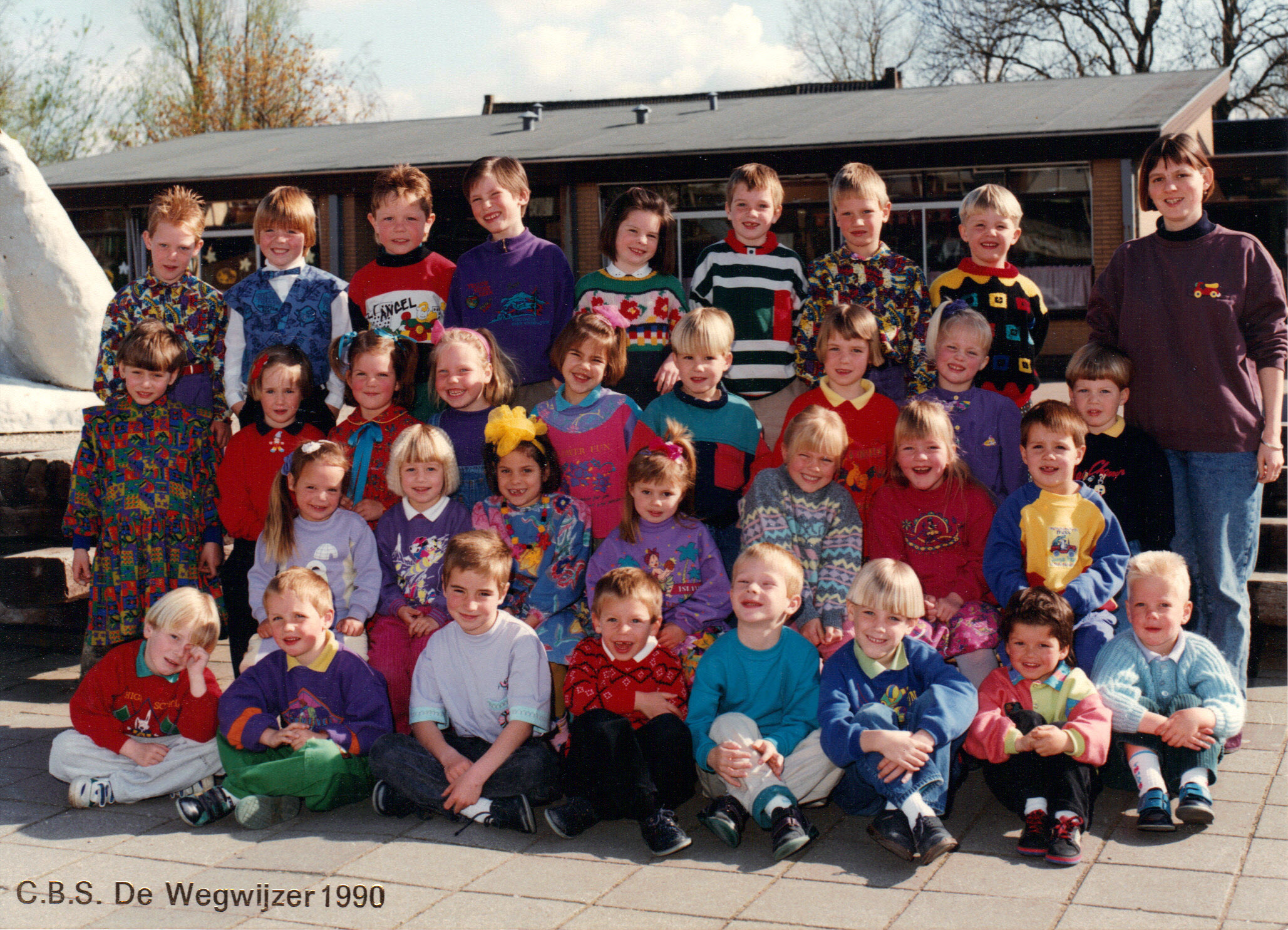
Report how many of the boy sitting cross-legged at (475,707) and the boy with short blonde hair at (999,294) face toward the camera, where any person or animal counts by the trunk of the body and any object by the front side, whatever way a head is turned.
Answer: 2

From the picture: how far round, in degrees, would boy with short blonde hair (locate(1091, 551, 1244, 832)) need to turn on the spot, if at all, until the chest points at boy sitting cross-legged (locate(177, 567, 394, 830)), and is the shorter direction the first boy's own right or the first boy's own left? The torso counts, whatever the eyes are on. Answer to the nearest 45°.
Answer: approximately 90° to the first boy's own right

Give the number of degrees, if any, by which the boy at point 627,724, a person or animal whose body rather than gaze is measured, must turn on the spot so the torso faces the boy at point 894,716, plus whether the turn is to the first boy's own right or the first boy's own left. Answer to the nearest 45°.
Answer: approximately 90° to the first boy's own left

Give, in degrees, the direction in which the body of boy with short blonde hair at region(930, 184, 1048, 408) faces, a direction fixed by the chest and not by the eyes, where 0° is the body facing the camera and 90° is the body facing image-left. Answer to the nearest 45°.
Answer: approximately 0°

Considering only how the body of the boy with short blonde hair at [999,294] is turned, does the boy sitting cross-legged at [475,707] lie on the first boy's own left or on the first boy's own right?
on the first boy's own right

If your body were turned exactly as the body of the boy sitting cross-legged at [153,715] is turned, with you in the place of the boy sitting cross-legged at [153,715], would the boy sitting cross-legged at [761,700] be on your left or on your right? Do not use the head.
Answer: on your left

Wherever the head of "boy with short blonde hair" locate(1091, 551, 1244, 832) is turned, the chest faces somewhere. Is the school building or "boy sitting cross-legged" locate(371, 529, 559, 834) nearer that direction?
the boy sitting cross-legged

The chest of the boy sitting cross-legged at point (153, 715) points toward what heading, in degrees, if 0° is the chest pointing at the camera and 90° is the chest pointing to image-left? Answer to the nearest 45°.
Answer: approximately 0°

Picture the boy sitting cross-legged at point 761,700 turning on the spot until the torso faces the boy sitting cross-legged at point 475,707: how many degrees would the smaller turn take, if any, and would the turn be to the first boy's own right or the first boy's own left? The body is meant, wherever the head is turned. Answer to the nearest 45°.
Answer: approximately 90° to the first boy's own right
